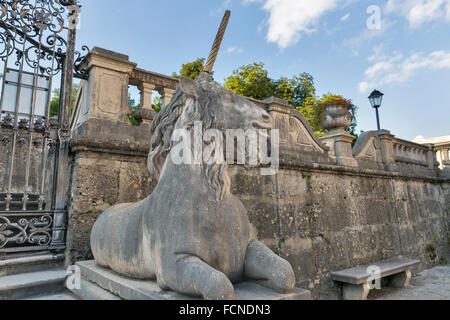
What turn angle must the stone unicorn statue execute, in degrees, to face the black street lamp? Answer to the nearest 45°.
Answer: approximately 90° to its left

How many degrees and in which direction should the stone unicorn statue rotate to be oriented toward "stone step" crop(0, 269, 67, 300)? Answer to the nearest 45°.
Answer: approximately 180°

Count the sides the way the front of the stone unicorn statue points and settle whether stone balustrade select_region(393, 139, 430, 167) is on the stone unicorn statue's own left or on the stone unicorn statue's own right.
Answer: on the stone unicorn statue's own left

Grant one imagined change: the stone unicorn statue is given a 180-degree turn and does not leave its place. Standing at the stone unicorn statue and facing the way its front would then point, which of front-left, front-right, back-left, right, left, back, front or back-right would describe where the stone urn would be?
right

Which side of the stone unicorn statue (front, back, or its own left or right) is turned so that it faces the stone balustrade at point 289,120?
left

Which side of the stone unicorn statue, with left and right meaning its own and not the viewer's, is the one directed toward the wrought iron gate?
back

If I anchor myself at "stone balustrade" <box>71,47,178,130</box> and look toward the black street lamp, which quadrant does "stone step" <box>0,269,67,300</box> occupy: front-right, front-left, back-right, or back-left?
back-right

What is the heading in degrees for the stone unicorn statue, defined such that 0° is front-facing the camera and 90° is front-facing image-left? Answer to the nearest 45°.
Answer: approximately 315°
